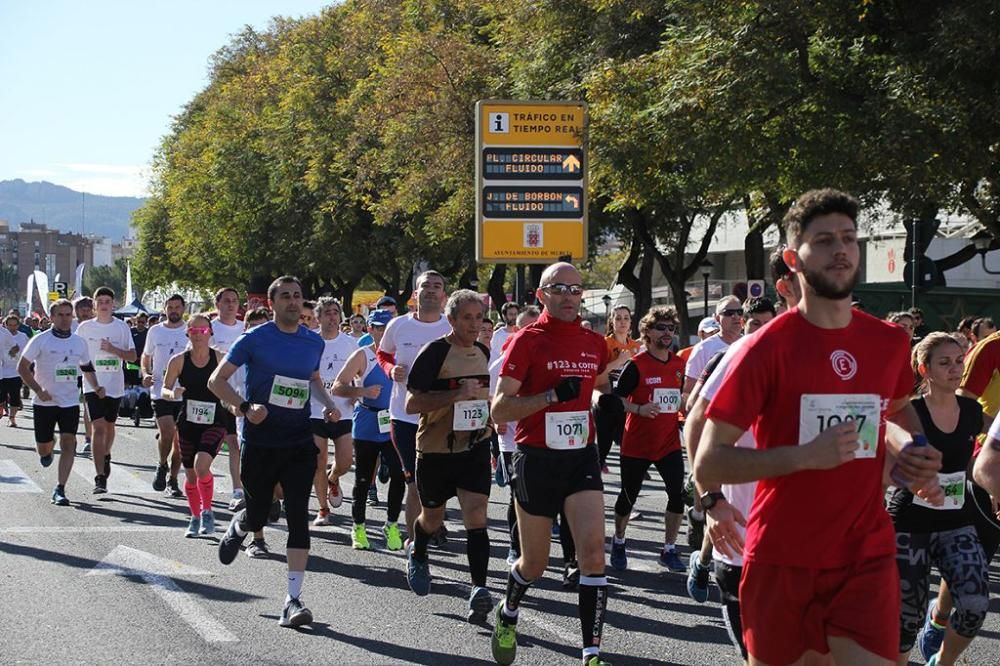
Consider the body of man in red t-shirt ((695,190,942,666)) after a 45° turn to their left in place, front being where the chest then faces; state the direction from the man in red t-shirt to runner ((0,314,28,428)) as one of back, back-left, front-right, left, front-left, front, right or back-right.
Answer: back-left

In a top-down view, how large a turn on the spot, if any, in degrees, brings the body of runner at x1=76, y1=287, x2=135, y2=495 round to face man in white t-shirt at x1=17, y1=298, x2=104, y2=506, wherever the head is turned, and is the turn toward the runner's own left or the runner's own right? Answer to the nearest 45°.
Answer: approximately 45° to the runner's own right

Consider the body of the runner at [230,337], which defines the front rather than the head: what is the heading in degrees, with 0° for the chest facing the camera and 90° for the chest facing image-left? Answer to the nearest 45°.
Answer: approximately 0°

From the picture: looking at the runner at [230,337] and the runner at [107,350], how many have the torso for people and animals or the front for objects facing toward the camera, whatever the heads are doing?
2

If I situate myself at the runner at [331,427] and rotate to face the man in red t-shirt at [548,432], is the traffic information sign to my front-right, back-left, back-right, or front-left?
back-left

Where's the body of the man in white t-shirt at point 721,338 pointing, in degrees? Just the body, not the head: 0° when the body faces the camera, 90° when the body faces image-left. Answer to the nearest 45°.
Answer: approximately 315°

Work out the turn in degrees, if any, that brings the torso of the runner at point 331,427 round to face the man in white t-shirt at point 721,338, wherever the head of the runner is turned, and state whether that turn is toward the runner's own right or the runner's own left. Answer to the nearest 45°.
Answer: approximately 45° to the runner's own left

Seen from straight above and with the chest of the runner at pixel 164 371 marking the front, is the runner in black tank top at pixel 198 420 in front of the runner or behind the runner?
in front

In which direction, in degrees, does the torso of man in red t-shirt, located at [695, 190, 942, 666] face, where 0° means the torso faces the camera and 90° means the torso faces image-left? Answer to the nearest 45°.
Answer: approximately 315°

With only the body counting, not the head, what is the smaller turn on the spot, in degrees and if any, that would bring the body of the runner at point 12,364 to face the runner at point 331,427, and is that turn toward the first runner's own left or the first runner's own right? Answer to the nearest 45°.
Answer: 0° — they already face them

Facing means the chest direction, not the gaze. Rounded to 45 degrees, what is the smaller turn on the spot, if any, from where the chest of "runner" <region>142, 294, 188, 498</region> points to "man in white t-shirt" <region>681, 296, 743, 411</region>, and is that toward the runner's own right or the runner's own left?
approximately 45° to the runner's own left

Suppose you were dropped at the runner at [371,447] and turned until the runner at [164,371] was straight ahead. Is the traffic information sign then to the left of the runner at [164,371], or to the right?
right
